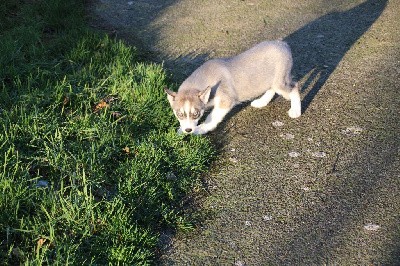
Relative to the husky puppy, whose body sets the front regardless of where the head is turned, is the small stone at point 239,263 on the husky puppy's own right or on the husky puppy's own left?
on the husky puppy's own left

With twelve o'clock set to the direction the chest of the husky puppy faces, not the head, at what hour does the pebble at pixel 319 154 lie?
The pebble is roughly at 9 o'clock from the husky puppy.

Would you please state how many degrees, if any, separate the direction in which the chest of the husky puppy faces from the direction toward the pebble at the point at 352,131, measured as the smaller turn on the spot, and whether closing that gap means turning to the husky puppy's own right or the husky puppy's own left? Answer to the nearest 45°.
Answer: approximately 135° to the husky puppy's own left

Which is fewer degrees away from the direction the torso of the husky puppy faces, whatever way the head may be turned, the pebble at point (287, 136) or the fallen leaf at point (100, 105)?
the fallen leaf

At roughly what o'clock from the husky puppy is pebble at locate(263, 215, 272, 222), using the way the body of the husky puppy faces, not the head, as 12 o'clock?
The pebble is roughly at 10 o'clock from the husky puppy.

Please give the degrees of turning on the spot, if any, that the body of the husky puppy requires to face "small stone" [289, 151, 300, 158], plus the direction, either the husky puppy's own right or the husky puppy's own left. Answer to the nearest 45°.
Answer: approximately 90° to the husky puppy's own left

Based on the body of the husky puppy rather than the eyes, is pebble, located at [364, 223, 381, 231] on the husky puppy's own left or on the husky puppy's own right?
on the husky puppy's own left

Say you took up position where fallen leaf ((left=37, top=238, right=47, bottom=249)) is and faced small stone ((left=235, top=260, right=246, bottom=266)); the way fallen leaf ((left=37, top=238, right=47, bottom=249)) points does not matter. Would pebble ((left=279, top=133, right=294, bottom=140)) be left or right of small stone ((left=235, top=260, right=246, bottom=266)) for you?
left

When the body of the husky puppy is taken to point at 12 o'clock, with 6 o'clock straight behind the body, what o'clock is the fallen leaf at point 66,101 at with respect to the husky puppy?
The fallen leaf is roughly at 1 o'clock from the husky puppy.

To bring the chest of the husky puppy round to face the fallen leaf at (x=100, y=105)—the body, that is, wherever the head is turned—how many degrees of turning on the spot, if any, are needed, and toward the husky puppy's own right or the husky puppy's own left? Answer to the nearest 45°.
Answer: approximately 45° to the husky puppy's own right

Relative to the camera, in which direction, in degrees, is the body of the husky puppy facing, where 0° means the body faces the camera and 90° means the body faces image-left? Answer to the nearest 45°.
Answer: approximately 45°
